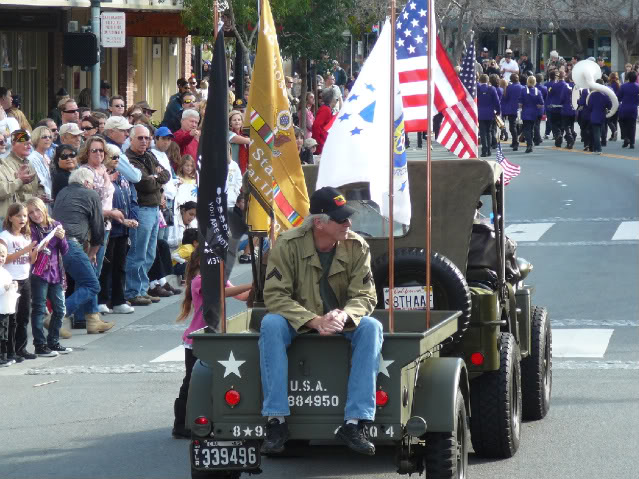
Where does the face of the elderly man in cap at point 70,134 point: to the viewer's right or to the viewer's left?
to the viewer's right

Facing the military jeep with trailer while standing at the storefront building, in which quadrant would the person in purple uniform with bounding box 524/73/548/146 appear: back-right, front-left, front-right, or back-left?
back-left

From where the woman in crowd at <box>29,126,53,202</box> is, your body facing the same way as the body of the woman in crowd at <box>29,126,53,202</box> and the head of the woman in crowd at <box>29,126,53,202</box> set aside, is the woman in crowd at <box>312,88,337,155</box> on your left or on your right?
on your left

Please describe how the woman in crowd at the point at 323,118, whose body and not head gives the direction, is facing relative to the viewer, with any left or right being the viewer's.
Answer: facing to the right of the viewer

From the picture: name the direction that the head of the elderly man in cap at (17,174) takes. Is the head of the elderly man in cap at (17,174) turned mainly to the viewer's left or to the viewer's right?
to the viewer's right

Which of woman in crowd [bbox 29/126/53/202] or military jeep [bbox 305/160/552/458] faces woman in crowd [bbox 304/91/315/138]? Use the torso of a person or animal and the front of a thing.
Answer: the military jeep
